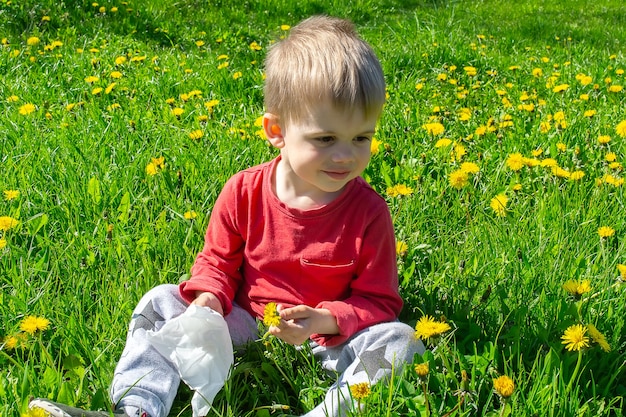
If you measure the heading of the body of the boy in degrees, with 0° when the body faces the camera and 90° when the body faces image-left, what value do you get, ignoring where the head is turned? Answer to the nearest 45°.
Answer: approximately 0°

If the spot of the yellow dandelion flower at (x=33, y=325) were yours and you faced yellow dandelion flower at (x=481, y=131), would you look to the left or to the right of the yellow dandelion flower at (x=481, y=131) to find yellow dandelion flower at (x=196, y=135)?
left

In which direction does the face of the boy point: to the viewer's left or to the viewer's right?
to the viewer's right

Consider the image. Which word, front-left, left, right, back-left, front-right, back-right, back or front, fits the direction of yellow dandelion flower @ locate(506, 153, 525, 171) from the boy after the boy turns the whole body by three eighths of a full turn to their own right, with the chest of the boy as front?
right

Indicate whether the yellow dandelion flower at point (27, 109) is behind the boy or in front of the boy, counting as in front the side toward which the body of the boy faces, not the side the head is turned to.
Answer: behind

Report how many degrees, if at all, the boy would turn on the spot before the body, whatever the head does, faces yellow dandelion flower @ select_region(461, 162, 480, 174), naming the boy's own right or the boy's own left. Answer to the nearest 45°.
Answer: approximately 135° to the boy's own left

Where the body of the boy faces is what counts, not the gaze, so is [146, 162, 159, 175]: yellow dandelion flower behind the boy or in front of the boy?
behind

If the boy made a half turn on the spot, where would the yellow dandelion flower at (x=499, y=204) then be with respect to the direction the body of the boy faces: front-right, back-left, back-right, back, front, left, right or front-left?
front-right
